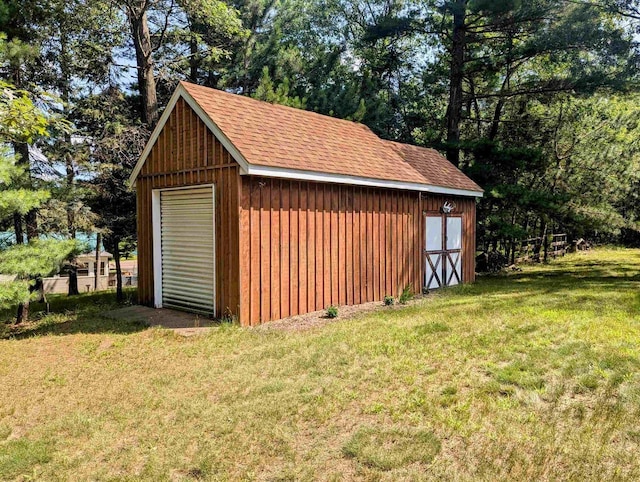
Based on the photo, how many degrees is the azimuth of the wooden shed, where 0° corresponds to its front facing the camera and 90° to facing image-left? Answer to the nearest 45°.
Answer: approximately 45°

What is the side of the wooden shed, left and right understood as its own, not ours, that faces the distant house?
right
